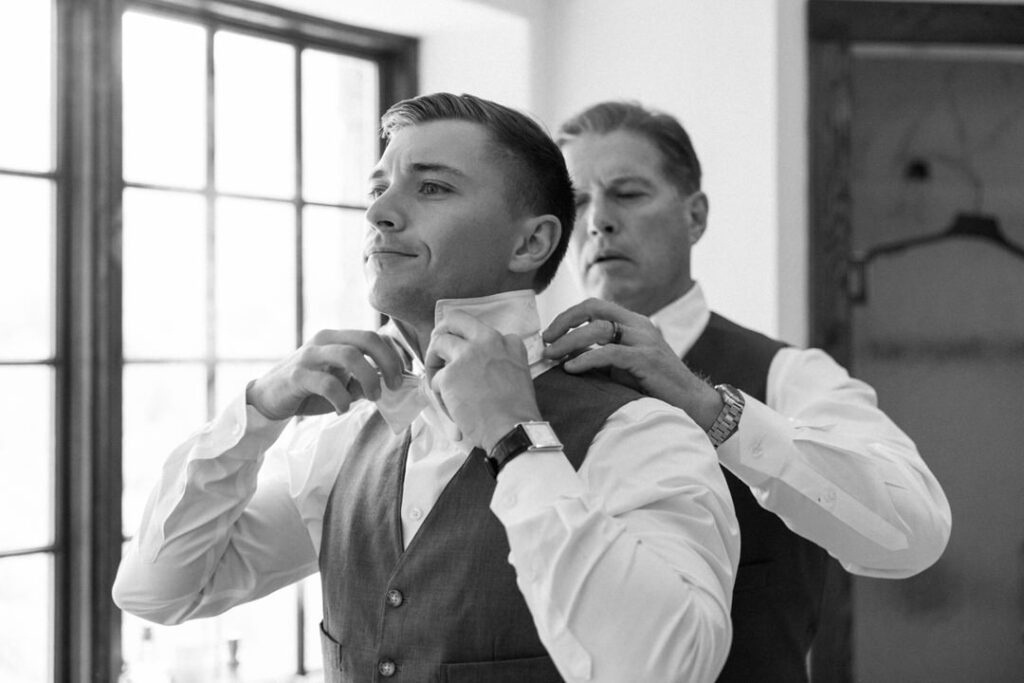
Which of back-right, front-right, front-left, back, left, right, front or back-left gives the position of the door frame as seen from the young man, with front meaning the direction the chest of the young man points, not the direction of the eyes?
back

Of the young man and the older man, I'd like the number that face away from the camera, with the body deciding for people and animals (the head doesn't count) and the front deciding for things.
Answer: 0

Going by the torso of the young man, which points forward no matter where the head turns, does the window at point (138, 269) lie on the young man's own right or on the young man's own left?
on the young man's own right

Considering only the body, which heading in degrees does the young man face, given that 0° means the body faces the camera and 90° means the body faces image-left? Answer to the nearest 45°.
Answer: approximately 45°

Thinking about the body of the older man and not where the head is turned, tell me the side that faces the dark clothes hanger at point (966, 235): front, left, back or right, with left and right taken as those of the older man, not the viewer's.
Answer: back

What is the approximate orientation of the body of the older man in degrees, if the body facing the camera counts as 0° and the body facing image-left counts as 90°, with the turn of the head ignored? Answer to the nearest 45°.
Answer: approximately 45°

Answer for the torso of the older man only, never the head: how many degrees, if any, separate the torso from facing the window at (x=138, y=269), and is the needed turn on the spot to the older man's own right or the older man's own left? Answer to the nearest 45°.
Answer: approximately 45° to the older man's own right

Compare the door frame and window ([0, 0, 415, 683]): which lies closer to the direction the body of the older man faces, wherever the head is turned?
the window
